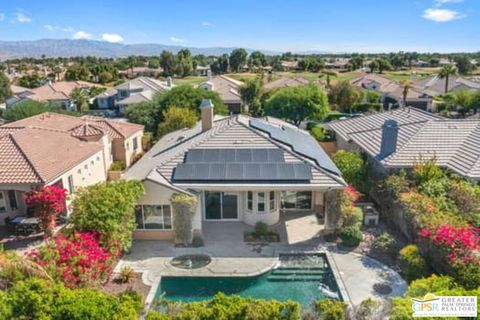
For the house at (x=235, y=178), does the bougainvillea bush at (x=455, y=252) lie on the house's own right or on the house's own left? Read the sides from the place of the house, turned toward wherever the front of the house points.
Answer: on the house's own right

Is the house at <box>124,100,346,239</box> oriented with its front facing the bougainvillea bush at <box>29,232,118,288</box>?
no

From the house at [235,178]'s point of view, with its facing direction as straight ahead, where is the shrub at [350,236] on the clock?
The shrub is roughly at 4 o'clock from the house.

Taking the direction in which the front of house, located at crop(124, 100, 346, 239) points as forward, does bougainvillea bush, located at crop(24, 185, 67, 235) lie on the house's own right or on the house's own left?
on the house's own left

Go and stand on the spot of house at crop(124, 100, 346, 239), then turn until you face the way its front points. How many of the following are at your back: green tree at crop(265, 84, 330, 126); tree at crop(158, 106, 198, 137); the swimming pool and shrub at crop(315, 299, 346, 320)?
2

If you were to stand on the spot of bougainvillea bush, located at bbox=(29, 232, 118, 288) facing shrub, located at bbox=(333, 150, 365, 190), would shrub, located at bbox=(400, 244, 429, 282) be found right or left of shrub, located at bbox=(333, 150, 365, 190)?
right

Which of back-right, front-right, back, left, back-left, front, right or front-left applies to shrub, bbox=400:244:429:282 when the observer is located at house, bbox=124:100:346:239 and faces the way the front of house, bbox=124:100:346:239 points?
back-right

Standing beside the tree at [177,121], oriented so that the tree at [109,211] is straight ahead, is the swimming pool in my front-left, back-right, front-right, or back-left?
front-left

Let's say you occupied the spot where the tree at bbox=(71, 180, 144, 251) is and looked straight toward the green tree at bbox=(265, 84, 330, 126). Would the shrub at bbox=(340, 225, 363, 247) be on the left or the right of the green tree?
right

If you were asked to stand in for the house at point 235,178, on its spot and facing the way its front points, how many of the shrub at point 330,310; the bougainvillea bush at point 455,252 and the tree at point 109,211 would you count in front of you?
0

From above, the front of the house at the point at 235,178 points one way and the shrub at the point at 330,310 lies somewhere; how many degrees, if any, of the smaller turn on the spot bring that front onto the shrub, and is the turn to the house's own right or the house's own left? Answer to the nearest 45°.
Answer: approximately 180°

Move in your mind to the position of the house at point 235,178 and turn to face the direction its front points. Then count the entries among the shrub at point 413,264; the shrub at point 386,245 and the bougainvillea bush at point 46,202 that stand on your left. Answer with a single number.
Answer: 1

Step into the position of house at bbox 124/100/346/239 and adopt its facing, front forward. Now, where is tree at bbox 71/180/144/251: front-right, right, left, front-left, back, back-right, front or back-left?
back-left

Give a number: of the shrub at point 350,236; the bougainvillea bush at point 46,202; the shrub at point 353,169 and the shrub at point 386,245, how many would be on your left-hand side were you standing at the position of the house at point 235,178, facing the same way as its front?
1

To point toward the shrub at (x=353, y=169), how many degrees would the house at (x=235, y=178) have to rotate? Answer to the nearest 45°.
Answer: approximately 45° to its right

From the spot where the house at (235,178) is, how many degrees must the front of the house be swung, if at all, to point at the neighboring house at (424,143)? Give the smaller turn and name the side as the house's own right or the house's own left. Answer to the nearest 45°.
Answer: approximately 90° to the house's own right

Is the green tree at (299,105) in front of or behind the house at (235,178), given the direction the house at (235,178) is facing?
in front

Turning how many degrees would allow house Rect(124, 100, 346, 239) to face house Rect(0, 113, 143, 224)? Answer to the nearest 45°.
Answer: approximately 90° to its left

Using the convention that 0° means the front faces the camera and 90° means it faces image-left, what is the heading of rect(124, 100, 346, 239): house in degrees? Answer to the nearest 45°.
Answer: approximately 180°

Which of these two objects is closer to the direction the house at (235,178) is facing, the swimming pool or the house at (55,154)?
the house
